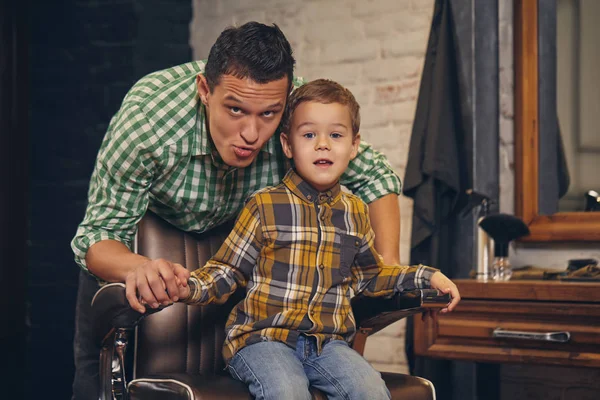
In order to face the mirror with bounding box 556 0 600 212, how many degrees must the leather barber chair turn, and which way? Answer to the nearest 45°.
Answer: approximately 90° to its left

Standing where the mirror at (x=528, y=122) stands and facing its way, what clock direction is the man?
The man is roughly at 1 o'clock from the mirror.

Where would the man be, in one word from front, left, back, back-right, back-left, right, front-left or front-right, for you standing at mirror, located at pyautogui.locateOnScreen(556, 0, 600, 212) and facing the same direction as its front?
front-right

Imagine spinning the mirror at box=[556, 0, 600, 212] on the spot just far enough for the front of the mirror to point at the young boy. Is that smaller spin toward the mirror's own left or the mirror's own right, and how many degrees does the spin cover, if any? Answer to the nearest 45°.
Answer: approximately 45° to the mirror's own right

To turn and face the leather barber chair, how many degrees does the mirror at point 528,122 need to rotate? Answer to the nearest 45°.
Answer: approximately 45° to its right
